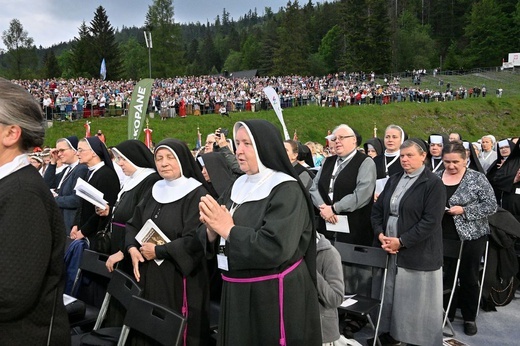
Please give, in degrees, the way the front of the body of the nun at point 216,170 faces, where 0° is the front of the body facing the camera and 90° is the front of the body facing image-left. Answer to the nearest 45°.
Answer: approximately 90°

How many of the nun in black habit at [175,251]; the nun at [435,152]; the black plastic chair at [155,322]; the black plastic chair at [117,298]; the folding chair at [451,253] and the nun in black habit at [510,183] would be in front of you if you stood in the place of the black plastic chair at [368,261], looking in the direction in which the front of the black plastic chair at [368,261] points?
3

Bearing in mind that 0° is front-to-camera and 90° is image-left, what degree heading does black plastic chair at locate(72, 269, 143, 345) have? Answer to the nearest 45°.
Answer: approximately 45°

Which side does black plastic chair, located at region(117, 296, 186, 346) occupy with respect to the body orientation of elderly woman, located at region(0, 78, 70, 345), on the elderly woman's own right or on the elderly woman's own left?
on the elderly woman's own right

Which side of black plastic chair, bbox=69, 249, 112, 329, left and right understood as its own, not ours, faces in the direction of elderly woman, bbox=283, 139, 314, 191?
back

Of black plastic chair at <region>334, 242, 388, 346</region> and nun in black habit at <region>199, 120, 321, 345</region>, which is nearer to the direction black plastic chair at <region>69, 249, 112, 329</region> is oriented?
the nun in black habit

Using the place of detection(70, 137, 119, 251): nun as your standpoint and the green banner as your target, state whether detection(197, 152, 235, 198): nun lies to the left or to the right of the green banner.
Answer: right

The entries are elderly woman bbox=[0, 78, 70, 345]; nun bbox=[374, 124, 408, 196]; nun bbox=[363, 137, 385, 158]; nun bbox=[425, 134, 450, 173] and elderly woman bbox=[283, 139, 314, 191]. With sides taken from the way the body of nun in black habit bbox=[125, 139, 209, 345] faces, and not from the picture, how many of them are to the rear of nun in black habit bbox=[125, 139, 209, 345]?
4

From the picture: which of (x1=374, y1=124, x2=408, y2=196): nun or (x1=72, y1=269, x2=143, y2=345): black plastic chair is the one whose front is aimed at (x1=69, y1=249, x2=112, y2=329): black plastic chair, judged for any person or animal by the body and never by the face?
the nun

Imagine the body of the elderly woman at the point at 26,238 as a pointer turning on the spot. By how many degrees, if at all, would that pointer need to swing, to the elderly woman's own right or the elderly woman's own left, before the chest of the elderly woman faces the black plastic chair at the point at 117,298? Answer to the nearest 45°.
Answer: approximately 90° to the elderly woman's own right
